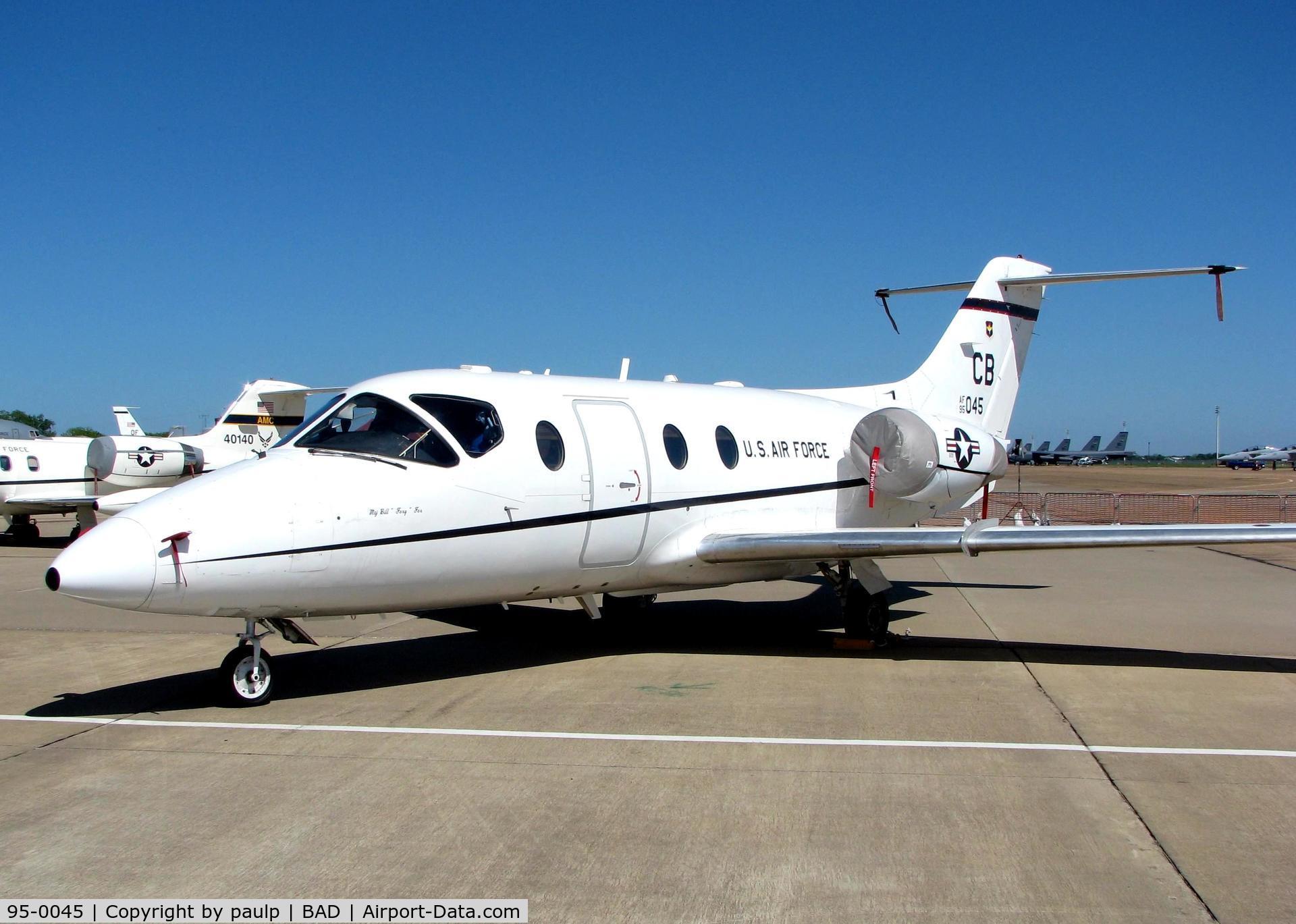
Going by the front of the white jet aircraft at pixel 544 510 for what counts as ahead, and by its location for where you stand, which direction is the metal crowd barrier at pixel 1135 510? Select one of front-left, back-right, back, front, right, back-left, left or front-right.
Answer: back

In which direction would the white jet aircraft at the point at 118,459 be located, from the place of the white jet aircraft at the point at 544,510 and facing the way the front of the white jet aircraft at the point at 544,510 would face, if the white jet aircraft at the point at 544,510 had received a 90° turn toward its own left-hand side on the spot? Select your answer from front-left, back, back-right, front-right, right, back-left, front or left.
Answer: back

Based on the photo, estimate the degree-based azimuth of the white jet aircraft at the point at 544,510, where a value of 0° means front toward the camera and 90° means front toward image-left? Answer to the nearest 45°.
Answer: approximately 45°
